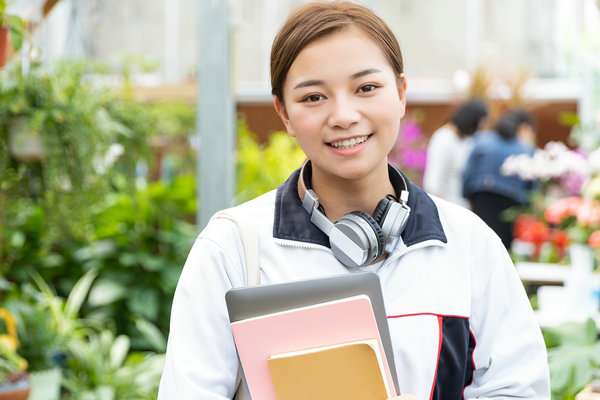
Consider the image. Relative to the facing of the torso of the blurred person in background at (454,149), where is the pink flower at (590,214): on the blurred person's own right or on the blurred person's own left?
on the blurred person's own right

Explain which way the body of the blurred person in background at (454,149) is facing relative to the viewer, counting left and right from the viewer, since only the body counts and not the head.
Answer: facing away from the viewer and to the right of the viewer

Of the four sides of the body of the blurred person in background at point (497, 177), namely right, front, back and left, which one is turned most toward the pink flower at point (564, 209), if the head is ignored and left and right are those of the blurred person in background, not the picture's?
right

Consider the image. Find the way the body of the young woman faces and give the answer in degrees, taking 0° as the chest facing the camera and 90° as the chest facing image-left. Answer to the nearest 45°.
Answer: approximately 0°
